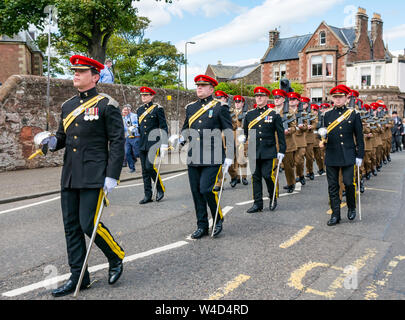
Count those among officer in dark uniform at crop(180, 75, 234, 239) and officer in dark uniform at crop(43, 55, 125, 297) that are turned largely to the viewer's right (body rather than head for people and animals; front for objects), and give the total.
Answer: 0

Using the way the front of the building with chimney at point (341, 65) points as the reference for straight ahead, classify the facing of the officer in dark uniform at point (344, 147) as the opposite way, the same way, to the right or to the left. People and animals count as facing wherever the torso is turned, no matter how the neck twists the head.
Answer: the same way

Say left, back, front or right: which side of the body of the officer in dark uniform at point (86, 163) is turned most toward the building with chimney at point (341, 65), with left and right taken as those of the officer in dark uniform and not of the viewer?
back

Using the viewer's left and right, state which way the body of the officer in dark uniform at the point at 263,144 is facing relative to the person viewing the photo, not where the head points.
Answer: facing the viewer and to the left of the viewer

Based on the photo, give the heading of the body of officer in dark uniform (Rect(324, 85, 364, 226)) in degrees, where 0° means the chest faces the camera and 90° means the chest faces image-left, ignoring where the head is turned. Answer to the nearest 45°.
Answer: approximately 45°

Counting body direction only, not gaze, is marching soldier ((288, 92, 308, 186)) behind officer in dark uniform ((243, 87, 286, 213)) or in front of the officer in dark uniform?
behind

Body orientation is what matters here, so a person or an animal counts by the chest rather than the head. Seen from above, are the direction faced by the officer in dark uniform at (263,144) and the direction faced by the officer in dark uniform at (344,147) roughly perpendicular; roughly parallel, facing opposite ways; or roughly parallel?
roughly parallel

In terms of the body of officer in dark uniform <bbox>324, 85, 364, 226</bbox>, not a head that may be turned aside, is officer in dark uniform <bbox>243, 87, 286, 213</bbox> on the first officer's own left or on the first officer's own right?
on the first officer's own right

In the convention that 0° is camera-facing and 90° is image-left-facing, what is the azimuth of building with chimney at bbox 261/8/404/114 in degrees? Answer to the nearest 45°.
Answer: approximately 45°

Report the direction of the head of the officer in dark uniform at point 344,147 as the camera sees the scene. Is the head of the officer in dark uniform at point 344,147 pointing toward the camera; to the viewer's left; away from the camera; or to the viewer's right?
toward the camera

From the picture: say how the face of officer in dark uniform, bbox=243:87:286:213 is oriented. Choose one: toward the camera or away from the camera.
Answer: toward the camera

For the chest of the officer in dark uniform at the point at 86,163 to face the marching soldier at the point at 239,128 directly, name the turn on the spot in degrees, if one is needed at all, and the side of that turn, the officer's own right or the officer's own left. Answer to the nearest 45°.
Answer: approximately 180°

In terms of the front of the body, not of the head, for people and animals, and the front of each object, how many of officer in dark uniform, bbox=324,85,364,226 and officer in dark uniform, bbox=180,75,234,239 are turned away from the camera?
0

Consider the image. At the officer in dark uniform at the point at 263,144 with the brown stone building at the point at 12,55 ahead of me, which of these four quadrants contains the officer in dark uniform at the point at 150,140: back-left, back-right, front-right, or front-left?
front-left

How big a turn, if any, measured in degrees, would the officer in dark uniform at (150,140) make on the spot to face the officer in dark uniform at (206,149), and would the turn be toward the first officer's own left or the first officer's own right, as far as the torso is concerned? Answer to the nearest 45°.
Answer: approximately 45° to the first officer's own left
